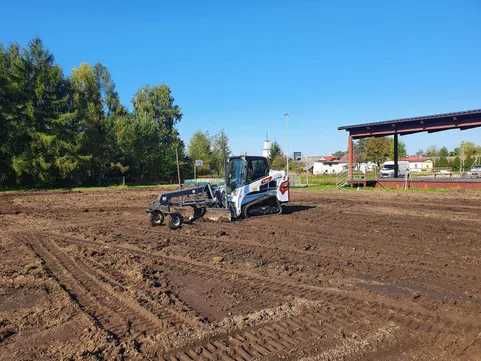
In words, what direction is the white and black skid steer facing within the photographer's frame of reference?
facing the viewer and to the left of the viewer

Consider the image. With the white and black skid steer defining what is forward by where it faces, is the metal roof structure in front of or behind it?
behind
